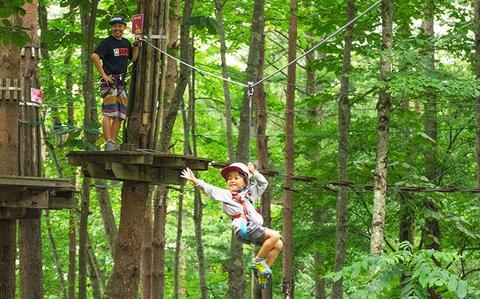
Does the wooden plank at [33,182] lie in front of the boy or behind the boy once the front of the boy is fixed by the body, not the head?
behind

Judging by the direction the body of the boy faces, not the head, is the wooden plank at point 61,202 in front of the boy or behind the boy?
behind

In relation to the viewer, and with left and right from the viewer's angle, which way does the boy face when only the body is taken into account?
facing the viewer and to the right of the viewer

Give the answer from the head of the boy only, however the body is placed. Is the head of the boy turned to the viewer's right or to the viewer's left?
to the viewer's left

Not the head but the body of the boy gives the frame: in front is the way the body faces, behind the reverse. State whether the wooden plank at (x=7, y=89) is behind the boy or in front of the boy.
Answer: behind

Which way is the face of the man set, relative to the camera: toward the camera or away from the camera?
toward the camera

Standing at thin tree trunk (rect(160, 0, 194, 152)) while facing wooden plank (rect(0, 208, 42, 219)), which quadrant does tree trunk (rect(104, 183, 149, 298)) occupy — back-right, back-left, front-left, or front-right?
front-left

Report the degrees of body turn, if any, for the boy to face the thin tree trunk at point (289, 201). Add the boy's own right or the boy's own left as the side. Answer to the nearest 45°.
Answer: approximately 135° to the boy's own left
